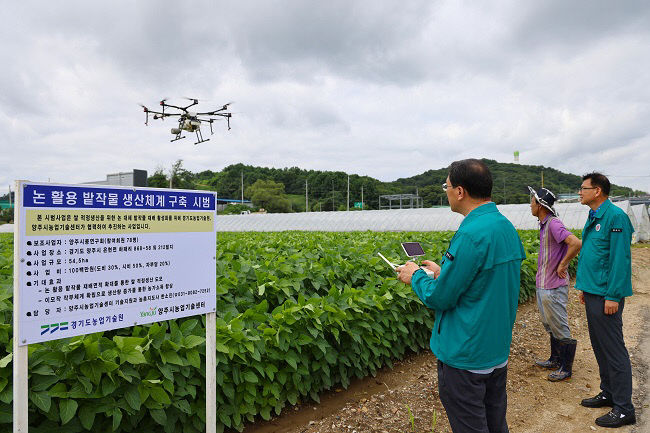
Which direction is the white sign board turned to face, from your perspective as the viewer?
facing the viewer and to the right of the viewer

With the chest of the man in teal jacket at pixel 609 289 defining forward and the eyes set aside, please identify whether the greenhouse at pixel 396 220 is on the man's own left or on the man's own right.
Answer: on the man's own right

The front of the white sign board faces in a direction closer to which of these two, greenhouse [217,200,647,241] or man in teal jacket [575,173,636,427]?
the man in teal jacket

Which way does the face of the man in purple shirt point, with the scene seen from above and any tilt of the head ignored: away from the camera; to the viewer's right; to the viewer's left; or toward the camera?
to the viewer's left

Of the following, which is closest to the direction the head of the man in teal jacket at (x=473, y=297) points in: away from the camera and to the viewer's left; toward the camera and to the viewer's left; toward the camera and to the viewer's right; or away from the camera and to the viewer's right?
away from the camera and to the viewer's left

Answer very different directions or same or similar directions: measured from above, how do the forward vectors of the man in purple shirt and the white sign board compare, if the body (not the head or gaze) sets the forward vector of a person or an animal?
very different directions

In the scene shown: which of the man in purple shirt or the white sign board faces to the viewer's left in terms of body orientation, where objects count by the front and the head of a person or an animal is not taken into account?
the man in purple shirt

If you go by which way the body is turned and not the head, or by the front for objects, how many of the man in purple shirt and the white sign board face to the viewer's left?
1

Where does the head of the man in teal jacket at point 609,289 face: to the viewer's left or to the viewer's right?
to the viewer's left

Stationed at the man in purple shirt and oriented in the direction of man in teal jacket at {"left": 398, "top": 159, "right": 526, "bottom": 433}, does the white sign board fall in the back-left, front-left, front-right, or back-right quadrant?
front-right

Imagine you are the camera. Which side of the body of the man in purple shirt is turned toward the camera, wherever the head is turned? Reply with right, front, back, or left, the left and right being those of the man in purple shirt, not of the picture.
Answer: left

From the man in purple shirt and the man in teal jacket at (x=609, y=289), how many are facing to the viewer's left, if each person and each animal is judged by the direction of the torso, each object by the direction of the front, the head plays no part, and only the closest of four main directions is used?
2

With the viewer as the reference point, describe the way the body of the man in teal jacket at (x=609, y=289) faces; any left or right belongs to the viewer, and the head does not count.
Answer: facing to the left of the viewer

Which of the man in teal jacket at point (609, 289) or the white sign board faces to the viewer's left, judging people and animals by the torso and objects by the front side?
the man in teal jacket

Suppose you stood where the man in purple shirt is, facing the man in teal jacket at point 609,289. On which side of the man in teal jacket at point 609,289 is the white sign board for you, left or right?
right
